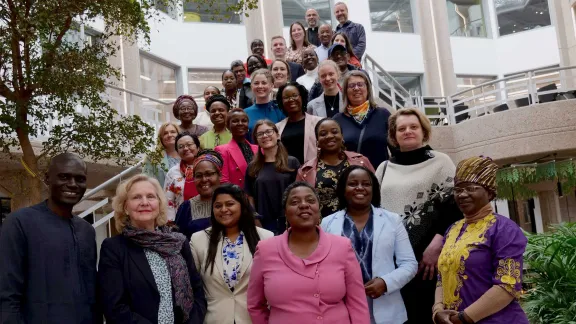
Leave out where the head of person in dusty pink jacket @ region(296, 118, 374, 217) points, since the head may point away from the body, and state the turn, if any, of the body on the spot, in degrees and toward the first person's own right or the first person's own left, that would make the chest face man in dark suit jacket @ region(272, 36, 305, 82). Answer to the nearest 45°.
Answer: approximately 180°

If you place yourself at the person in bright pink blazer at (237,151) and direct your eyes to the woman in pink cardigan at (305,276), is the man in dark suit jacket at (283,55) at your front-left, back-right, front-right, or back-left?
back-left

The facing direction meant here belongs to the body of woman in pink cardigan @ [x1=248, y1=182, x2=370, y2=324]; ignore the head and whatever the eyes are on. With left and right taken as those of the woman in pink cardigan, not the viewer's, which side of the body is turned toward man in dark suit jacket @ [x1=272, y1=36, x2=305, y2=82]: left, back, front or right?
back

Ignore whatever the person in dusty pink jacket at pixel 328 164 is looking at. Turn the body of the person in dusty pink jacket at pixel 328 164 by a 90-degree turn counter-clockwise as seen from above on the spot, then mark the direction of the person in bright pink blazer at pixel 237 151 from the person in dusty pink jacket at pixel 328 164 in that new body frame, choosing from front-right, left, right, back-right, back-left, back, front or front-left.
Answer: back-left

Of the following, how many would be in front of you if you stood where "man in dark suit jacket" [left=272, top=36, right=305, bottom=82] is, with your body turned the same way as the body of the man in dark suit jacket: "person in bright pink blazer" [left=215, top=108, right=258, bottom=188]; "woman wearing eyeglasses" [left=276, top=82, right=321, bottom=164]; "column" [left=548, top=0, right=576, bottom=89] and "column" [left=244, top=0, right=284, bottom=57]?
2

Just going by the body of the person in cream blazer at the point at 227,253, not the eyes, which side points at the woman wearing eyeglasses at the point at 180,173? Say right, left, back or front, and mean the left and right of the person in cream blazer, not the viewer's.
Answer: back

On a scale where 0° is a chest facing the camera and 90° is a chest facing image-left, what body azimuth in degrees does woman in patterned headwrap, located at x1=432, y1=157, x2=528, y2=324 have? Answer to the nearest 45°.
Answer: approximately 45°

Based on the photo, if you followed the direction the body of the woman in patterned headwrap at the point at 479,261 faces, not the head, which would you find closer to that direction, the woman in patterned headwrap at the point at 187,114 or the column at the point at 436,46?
the woman in patterned headwrap

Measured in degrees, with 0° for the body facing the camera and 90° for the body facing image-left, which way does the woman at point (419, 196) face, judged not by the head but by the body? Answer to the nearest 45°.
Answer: approximately 0°
